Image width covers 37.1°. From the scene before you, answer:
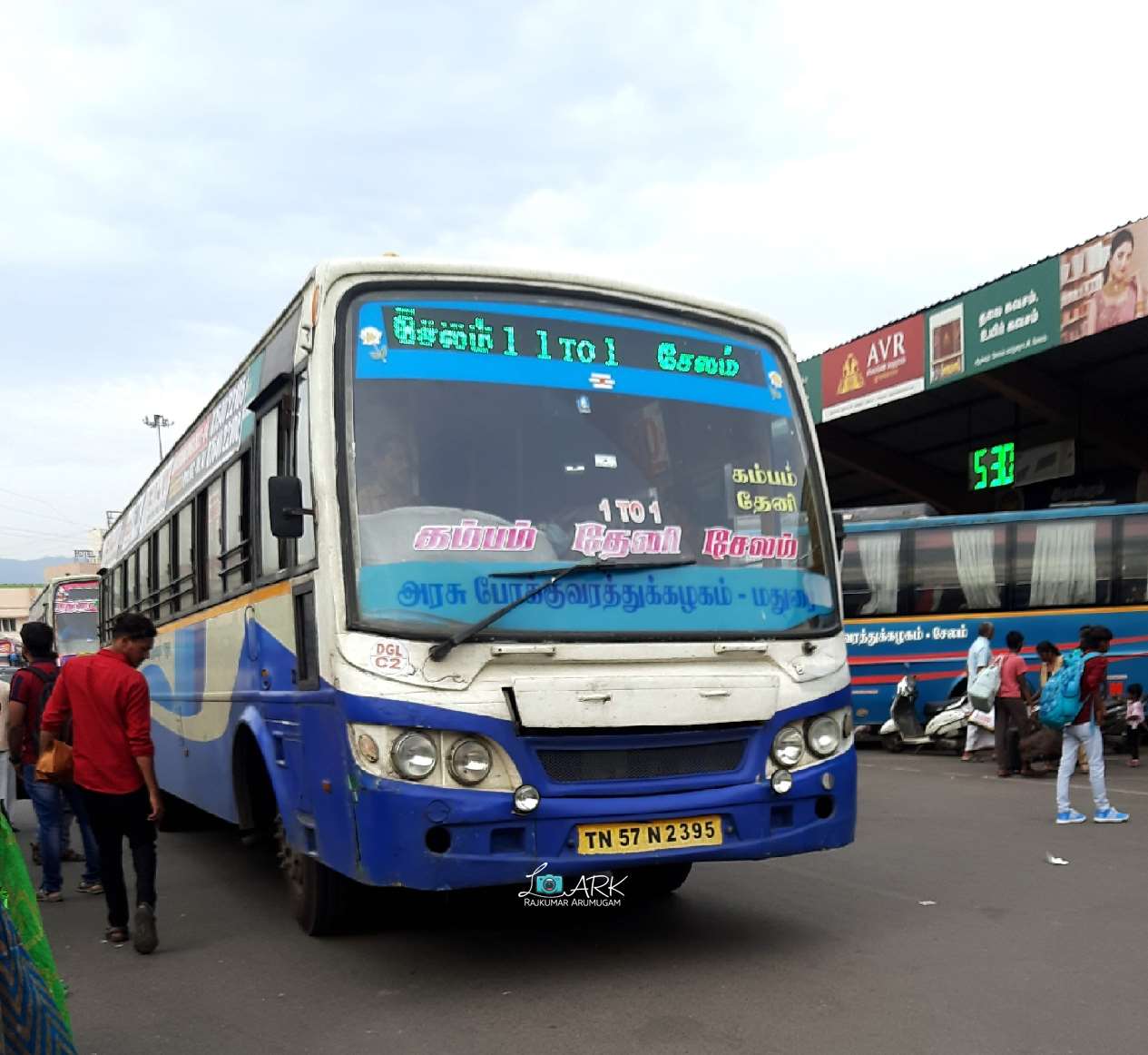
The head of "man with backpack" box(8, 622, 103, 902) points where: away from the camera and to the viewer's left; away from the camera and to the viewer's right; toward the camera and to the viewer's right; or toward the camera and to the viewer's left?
away from the camera and to the viewer's left

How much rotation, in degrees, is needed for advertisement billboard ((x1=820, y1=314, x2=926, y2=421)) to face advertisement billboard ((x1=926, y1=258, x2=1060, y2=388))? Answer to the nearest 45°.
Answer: approximately 90° to its left

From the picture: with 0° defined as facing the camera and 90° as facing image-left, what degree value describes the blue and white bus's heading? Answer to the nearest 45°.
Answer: approximately 315°
